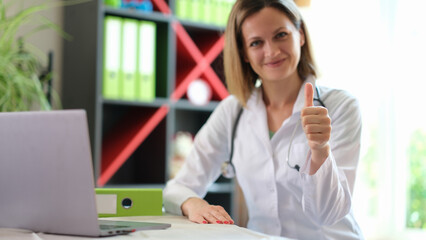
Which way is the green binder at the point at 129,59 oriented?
toward the camera

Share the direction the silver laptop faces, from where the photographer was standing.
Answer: facing away from the viewer and to the right of the viewer

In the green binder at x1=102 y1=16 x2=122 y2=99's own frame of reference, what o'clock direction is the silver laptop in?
The silver laptop is roughly at 12 o'clock from the green binder.

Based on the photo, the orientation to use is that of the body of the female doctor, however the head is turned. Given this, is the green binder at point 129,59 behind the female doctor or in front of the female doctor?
behind

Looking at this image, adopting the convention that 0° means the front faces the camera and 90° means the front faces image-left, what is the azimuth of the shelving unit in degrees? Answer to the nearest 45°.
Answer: approximately 315°

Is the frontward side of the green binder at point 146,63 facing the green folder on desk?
yes

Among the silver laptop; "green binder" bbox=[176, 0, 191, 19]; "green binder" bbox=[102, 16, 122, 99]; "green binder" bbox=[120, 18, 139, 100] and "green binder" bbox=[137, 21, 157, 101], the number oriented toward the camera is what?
4

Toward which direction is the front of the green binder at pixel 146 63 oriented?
toward the camera

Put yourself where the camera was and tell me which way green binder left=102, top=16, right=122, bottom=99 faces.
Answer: facing the viewer
